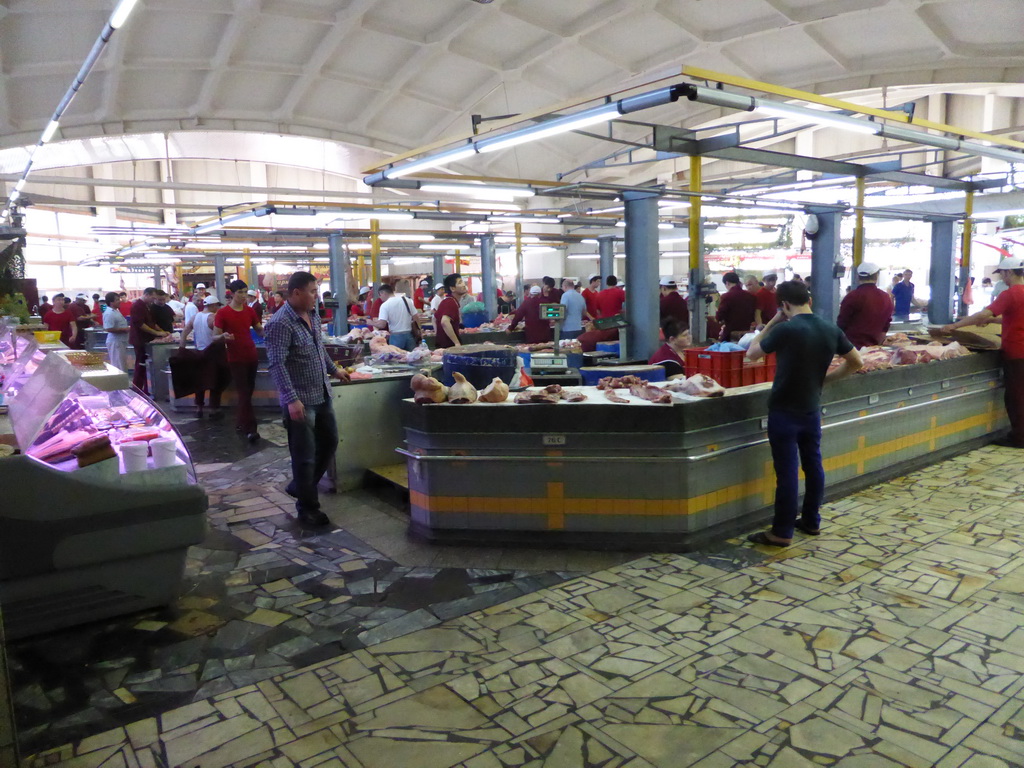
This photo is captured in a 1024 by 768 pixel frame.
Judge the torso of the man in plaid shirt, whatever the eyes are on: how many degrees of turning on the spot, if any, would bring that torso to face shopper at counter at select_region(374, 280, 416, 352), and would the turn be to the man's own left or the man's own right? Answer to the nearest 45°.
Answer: approximately 135° to the man's own left

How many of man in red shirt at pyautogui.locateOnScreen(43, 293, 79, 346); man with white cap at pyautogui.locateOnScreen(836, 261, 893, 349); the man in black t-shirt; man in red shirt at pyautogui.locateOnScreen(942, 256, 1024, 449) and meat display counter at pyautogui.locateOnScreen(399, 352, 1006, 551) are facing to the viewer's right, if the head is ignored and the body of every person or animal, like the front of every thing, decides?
0

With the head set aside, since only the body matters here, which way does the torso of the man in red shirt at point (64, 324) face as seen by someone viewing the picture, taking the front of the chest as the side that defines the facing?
toward the camera

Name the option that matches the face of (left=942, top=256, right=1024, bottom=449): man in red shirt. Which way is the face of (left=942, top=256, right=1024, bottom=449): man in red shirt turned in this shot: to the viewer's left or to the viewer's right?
to the viewer's left

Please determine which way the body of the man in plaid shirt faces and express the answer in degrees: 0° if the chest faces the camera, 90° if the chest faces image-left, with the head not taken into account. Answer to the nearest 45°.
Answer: approximately 315°

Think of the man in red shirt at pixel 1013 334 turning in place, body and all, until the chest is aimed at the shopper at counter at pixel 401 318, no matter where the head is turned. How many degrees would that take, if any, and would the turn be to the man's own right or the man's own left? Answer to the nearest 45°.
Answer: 0° — they already face them

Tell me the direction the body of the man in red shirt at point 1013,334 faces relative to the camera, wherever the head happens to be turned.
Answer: to the viewer's left

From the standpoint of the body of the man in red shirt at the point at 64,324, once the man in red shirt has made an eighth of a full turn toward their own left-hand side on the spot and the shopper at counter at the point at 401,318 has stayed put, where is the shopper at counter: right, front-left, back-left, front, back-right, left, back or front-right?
front

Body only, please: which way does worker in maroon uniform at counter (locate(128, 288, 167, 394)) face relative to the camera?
to the viewer's right

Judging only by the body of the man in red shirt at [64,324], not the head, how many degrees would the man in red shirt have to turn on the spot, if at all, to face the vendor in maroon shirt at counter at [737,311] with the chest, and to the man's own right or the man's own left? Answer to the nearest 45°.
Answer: approximately 45° to the man's own left

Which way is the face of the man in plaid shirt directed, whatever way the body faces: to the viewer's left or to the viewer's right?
to the viewer's right
